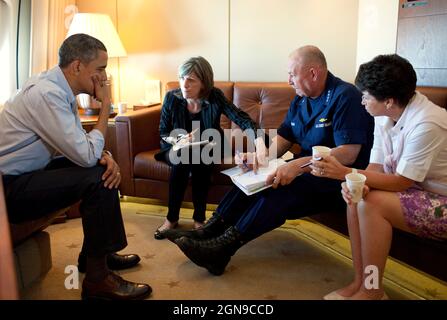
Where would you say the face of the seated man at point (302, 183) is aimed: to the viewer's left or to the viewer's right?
to the viewer's left

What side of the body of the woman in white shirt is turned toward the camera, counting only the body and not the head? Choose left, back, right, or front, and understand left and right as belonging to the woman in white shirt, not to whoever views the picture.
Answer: left

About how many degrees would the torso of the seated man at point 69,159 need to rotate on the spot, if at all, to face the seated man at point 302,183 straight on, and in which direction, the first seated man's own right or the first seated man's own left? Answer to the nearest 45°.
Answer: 0° — they already face them

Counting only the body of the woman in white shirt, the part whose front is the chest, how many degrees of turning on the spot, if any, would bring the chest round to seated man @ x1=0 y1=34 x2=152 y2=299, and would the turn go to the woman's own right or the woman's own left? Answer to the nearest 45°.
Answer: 0° — they already face them

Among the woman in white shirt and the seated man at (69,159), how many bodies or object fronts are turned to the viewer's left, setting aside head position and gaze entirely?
1

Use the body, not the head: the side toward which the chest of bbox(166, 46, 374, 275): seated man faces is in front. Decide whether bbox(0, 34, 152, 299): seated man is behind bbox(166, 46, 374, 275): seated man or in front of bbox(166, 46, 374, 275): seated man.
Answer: in front

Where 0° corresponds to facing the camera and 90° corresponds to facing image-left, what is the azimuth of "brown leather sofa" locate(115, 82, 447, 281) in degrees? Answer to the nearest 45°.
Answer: approximately 45°

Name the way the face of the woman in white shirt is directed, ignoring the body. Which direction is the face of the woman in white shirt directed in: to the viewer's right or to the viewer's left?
to the viewer's left

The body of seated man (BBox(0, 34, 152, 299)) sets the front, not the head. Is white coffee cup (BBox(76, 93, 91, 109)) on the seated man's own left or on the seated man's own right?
on the seated man's own left

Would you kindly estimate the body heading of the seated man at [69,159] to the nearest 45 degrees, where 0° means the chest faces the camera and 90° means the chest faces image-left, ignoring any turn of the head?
approximately 270°

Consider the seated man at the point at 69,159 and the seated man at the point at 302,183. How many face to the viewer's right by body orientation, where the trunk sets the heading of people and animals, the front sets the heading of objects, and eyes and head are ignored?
1

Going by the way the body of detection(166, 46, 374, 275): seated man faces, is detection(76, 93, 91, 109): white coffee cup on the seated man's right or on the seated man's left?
on the seated man's right
